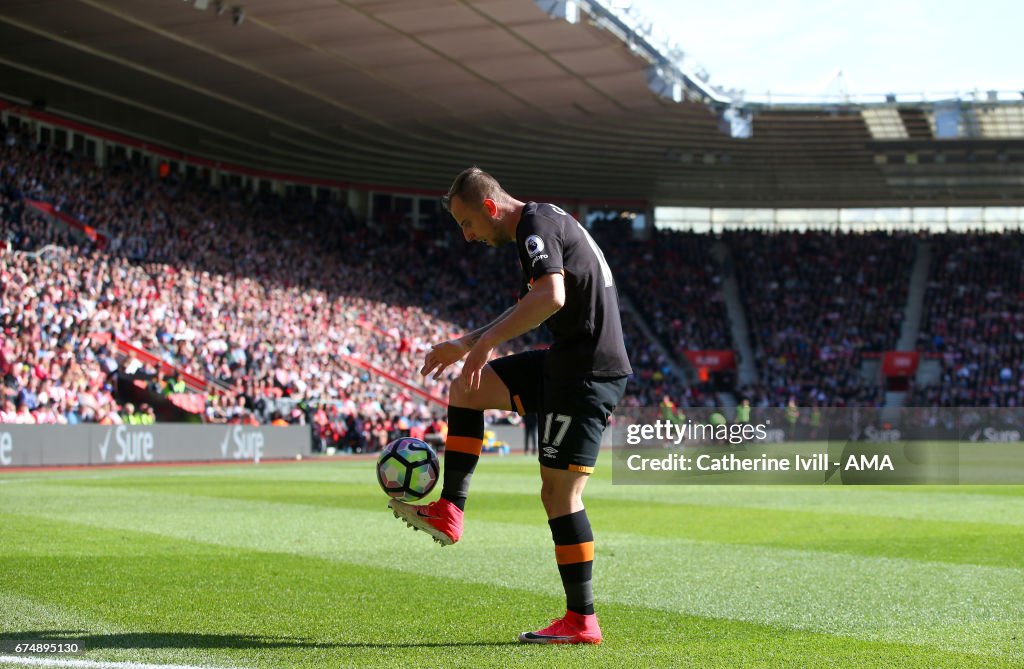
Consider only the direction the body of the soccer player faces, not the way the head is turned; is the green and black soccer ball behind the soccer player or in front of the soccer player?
in front

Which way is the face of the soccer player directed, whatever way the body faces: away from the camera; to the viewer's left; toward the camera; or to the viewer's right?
to the viewer's left

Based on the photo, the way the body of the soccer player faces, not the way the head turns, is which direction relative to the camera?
to the viewer's left
